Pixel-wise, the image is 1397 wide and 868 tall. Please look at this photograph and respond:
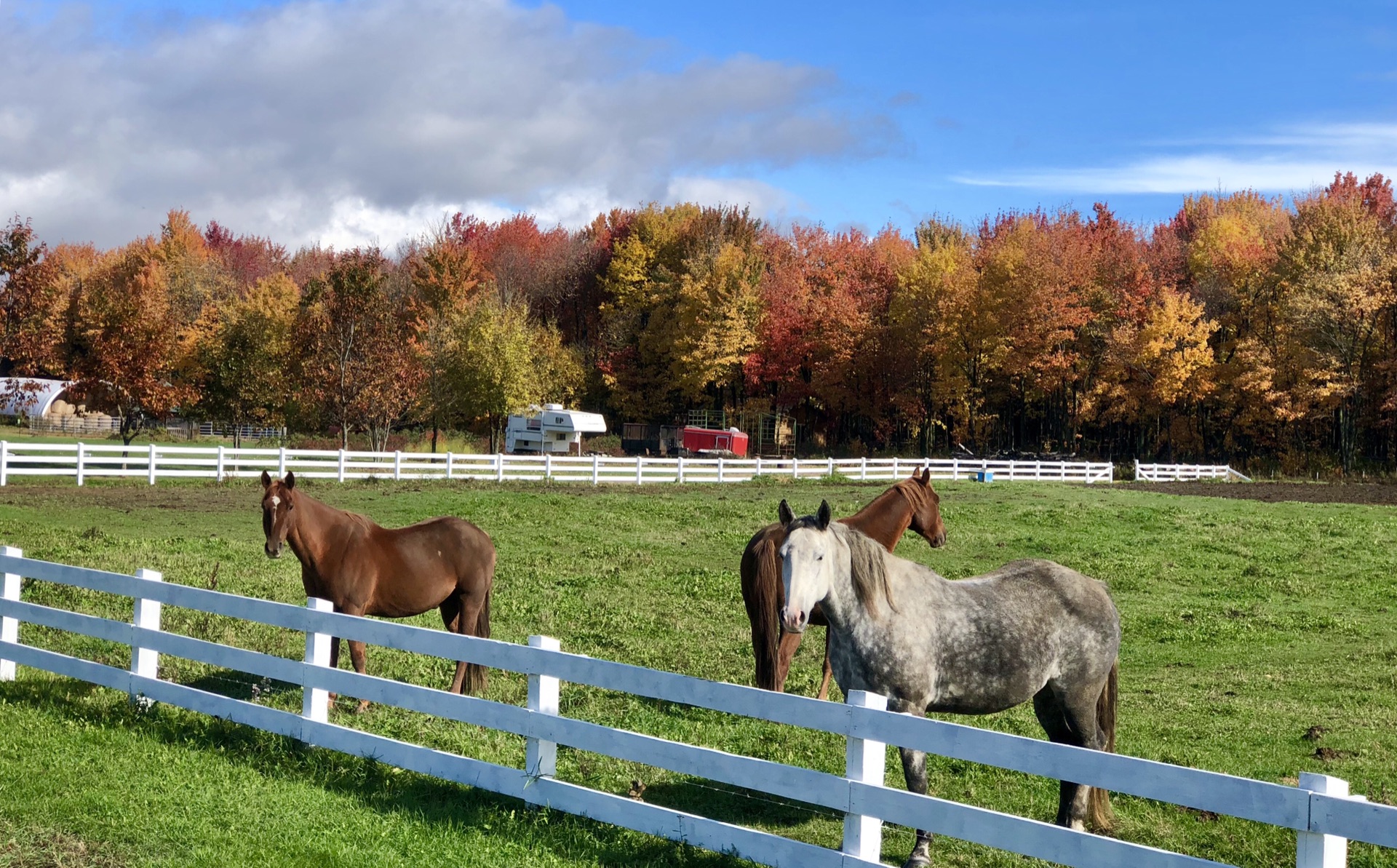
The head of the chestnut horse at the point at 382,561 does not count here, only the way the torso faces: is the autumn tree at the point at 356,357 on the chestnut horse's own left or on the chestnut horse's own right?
on the chestnut horse's own right

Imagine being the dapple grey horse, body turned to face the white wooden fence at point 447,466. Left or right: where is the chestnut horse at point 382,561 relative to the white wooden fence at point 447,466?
left

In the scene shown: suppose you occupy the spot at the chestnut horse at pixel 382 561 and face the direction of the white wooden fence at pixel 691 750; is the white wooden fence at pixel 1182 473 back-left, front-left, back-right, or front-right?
back-left

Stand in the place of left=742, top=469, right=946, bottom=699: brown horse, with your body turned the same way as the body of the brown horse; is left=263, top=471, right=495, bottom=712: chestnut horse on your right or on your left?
on your left

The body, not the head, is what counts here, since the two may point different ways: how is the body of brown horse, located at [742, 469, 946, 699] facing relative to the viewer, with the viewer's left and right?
facing away from the viewer and to the right of the viewer

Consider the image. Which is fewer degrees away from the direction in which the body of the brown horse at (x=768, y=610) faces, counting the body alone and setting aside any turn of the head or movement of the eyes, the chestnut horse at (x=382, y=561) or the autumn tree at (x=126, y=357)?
the autumn tree

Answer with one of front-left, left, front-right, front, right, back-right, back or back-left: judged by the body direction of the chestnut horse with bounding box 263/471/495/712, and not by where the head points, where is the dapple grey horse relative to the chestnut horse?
left

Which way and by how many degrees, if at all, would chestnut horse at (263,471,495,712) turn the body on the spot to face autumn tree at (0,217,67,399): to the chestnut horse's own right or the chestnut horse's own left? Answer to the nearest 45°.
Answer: approximately 135° to the chestnut horse's own right

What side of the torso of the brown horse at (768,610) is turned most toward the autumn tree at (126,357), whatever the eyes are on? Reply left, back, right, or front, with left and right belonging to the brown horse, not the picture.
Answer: left

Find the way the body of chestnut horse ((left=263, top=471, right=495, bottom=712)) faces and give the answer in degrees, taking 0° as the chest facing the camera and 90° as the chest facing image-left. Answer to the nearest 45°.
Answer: approximately 45°

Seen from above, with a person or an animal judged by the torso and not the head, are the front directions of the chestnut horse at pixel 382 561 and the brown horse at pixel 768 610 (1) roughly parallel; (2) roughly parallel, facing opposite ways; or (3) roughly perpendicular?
roughly parallel, facing opposite ways

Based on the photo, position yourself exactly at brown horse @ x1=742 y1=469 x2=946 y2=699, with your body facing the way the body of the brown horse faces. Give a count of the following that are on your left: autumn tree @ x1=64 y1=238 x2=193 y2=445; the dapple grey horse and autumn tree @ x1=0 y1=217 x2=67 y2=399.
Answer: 2
